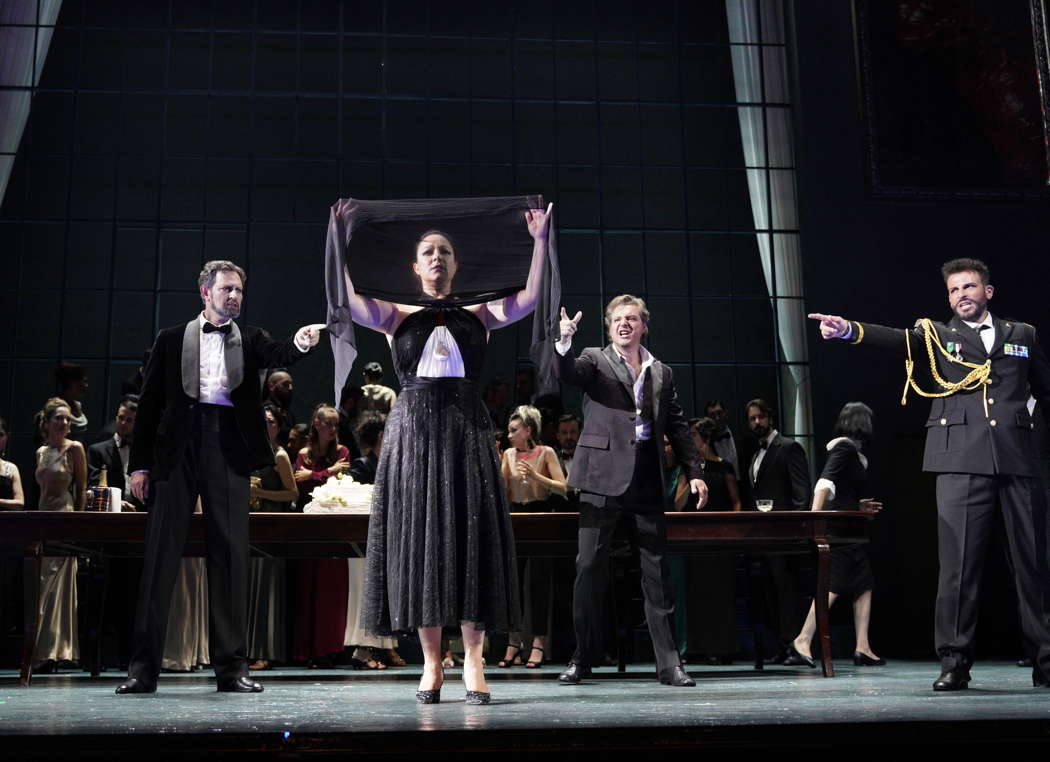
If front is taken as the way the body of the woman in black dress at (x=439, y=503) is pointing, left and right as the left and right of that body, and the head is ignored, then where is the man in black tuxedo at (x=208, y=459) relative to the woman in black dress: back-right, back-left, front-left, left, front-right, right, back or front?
back-right

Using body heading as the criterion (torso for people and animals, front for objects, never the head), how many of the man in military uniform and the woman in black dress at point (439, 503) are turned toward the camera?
2

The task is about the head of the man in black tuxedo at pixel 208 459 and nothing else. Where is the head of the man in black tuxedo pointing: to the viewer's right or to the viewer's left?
to the viewer's right

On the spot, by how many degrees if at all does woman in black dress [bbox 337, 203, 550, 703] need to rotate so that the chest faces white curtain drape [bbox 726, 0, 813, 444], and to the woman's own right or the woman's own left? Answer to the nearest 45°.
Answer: approximately 135° to the woman's own left

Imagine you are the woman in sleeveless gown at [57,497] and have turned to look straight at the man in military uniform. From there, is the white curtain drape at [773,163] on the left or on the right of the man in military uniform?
left

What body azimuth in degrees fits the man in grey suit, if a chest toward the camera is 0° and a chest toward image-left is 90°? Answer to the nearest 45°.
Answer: approximately 0°

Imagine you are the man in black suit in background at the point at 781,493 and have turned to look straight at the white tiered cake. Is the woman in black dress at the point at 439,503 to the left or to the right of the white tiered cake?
left

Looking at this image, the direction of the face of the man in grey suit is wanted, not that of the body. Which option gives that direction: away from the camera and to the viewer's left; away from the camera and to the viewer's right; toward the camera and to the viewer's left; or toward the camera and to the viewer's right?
toward the camera and to the viewer's left

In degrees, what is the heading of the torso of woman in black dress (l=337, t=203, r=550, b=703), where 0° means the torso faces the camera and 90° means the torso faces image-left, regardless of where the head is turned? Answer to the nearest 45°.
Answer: approximately 0°

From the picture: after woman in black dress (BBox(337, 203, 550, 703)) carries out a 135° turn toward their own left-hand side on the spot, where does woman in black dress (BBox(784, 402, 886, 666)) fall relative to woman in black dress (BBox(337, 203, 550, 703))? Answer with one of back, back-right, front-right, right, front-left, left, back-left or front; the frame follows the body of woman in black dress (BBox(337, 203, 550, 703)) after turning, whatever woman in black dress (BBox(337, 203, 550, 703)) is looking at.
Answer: front

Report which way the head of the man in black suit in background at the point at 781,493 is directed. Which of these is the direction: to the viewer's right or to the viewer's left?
to the viewer's left

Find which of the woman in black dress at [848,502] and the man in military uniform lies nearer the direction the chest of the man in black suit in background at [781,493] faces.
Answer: the man in military uniform
